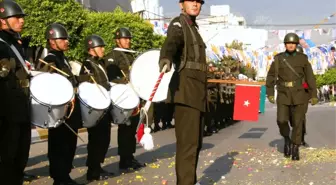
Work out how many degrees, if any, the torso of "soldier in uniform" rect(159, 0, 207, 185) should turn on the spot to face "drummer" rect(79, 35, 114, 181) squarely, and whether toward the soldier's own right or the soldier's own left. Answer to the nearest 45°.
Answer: approximately 180°

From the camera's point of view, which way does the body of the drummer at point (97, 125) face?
to the viewer's right

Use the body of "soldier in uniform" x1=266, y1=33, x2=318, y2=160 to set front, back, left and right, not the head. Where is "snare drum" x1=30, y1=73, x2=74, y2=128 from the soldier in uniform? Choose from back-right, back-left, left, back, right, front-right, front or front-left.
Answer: front-right

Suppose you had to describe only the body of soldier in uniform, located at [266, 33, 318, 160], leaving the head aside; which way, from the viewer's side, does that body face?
toward the camera

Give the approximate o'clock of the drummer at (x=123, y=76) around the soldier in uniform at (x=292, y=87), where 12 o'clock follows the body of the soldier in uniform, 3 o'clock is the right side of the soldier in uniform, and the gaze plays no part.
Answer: The drummer is roughly at 2 o'clock from the soldier in uniform.

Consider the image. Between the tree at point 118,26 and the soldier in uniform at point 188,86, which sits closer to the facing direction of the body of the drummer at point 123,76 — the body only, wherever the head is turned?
the soldier in uniform

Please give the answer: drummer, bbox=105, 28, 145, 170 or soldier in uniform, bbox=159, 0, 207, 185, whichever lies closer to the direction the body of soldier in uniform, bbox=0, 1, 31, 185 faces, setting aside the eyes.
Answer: the soldier in uniform

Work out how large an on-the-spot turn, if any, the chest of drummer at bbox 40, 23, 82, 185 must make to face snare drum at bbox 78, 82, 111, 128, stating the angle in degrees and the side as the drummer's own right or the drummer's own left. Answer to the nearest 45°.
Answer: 0° — they already face it

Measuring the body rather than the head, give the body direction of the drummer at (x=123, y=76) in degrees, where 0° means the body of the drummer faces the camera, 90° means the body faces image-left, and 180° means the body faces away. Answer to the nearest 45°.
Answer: approximately 315°

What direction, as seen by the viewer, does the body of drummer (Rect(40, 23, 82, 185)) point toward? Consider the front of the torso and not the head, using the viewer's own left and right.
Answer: facing to the right of the viewer
